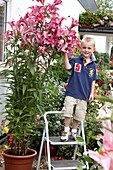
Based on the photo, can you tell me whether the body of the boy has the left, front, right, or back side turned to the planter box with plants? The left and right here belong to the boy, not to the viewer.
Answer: back

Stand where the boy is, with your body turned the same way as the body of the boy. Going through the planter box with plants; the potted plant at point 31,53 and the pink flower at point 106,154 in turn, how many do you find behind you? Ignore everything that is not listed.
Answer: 1

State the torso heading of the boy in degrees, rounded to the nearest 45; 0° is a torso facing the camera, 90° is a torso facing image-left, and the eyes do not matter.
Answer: approximately 0°

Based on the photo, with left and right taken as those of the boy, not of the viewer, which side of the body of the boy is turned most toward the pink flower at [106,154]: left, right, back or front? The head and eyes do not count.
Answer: front
